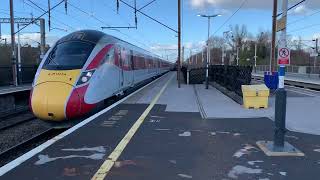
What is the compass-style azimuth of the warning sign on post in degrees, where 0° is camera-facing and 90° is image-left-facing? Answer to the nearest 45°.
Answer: approximately 0°

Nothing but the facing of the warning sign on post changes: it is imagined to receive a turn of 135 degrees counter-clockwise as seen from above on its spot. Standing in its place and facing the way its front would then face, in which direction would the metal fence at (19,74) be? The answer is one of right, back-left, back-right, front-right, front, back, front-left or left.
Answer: left
